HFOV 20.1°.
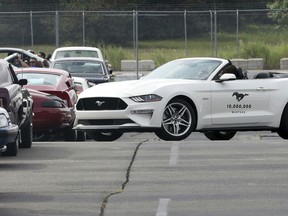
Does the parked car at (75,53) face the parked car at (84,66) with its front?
yes

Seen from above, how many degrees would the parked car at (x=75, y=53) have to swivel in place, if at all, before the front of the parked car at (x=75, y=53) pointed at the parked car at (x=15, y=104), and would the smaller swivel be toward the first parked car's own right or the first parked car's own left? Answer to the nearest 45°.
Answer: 0° — it already faces it

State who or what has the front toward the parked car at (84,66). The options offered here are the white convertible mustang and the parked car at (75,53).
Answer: the parked car at (75,53)

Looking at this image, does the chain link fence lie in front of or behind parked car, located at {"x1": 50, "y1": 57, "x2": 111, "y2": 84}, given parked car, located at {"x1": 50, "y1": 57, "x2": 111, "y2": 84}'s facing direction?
behind

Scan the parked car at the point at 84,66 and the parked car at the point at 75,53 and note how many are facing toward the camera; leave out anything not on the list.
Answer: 2
